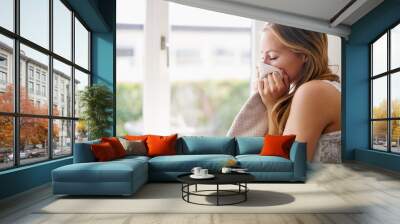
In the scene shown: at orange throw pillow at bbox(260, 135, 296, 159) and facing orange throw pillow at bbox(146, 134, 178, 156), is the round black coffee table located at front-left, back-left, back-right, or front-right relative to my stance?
front-left

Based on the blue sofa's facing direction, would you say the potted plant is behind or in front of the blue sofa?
behind

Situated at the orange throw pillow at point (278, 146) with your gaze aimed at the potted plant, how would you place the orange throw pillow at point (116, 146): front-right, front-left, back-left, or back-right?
front-left

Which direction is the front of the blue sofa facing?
toward the camera
